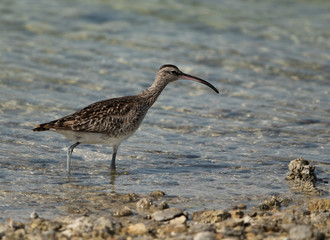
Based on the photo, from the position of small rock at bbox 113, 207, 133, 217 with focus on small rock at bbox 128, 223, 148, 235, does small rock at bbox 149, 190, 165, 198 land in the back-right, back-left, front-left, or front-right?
back-left

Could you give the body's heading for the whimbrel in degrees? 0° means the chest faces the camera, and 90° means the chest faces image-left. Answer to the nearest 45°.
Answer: approximately 270°

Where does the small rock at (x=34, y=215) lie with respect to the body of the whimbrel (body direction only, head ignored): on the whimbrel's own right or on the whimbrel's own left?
on the whimbrel's own right

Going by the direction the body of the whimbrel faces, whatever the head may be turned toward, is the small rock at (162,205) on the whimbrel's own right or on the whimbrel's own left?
on the whimbrel's own right

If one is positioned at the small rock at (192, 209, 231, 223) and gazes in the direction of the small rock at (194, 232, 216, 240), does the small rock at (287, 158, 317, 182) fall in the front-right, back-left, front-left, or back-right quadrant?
back-left

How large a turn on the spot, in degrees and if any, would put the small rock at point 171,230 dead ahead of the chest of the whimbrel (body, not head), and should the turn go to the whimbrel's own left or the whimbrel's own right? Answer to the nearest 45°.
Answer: approximately 90° to the whimbrel's own right

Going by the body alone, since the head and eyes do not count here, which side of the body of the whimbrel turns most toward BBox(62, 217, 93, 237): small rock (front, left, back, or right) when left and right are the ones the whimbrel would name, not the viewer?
right

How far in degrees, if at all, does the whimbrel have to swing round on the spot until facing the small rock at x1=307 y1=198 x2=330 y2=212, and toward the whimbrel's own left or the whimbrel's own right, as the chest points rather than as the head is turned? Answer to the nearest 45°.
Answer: approximately 45° to the whimbrel's own right

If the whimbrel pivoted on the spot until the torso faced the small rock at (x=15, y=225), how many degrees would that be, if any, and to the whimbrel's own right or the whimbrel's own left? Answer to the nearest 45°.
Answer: approximately 90° to the whimbrel's own right

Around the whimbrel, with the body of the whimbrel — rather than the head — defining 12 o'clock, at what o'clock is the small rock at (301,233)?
The small rock is roughly at 2 o'clock from the whimbrel.

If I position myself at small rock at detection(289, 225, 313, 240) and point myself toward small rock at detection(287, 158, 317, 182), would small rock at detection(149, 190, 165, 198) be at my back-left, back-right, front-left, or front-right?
front-left

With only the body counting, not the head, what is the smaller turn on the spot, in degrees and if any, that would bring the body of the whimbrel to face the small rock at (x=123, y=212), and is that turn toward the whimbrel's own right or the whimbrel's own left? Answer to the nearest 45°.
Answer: approximately 90° to the whimbrel's own right
